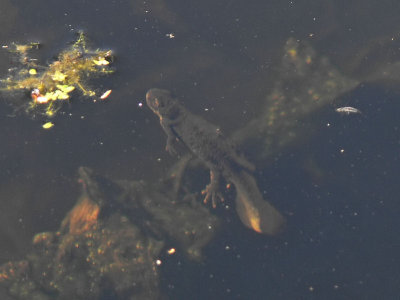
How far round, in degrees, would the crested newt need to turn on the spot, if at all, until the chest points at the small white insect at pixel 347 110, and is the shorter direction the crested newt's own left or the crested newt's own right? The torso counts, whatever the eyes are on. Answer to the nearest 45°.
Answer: approximately 135° to the crested newt's own right

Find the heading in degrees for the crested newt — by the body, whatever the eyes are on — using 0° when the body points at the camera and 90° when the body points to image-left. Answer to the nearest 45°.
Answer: approximately 135°

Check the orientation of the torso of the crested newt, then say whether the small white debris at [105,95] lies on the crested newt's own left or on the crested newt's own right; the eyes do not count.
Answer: on the crested newt's own left
